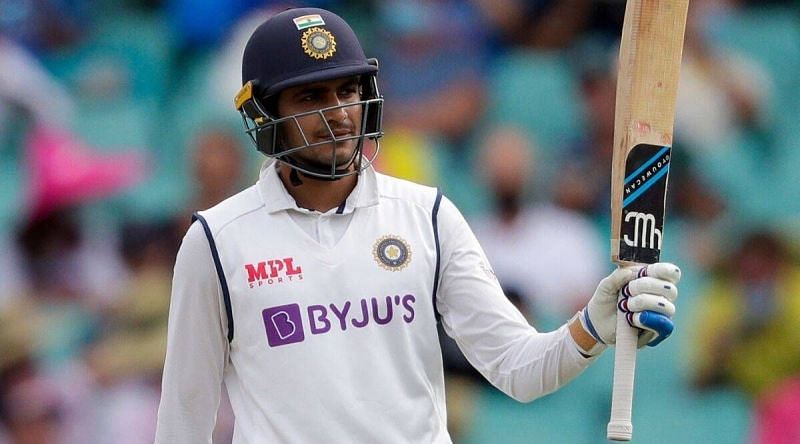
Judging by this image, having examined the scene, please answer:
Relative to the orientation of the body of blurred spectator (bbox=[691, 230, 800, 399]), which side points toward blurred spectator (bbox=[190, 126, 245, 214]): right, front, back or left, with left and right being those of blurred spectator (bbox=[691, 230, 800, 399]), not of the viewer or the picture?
right

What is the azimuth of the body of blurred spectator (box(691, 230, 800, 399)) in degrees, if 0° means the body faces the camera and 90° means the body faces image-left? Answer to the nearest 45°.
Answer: approximately 0°

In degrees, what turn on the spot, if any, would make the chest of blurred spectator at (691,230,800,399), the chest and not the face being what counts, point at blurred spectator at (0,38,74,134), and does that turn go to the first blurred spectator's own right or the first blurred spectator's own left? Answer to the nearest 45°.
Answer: approximately 90° to the first blurred spectator's own right

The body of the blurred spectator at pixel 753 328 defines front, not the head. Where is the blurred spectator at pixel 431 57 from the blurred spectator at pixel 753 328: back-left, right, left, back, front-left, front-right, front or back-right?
right
